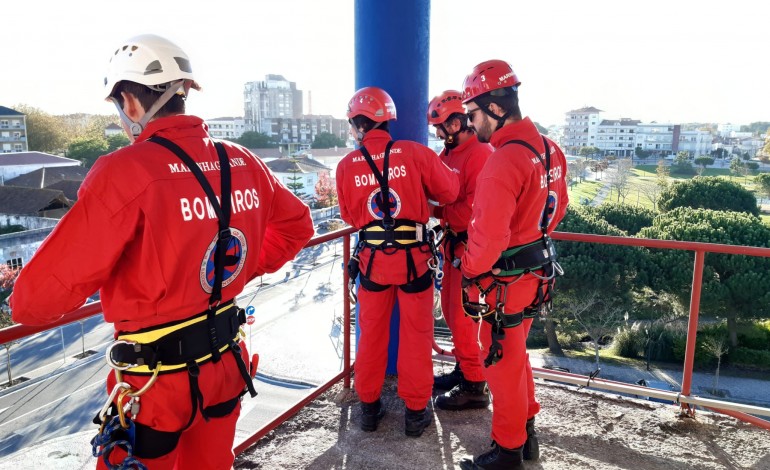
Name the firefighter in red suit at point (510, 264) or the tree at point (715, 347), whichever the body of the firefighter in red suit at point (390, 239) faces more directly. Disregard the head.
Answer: the tree

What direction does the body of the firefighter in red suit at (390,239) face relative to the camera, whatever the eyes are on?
away from the camera

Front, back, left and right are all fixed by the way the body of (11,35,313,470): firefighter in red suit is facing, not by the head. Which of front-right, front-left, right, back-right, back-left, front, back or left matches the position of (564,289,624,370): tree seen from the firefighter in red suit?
right

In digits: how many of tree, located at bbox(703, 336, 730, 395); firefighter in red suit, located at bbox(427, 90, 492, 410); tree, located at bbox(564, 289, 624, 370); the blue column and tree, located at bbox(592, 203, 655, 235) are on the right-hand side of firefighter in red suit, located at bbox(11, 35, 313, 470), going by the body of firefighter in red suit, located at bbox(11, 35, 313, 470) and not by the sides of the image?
5

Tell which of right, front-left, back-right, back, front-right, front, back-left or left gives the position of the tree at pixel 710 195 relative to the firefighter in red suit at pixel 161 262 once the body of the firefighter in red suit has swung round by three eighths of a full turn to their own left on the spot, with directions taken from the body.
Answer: back-left

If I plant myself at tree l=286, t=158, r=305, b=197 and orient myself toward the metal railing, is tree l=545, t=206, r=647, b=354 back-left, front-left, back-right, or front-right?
front-left

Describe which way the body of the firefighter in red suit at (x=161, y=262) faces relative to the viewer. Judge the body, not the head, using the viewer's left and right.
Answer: facing away from the viewer and to the left of the viewer

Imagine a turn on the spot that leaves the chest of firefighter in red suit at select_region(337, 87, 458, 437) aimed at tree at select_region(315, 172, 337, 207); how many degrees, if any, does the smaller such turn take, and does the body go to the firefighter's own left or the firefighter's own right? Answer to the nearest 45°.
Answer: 0° — they already face it

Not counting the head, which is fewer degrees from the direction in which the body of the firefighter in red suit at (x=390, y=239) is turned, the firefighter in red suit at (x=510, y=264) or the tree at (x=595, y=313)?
the tree

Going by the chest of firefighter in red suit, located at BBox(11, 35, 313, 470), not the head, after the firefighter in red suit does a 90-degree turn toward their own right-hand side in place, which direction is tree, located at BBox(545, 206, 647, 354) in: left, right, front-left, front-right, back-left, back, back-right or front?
front

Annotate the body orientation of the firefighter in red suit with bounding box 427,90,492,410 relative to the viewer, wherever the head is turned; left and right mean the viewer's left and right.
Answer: facing to the left of the viewer

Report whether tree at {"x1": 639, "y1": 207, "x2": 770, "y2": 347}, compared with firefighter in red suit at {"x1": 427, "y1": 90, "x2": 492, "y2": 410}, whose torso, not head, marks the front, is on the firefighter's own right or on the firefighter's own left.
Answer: on the firefighter's own right

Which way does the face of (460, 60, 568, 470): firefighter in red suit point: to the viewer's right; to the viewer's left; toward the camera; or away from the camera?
to the viewer's left

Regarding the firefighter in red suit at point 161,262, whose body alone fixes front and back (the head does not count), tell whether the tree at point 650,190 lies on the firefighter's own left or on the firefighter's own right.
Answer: on the firefighter's own right

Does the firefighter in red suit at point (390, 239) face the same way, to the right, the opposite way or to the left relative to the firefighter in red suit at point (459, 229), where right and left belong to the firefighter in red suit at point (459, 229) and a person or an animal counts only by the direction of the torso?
to the right
